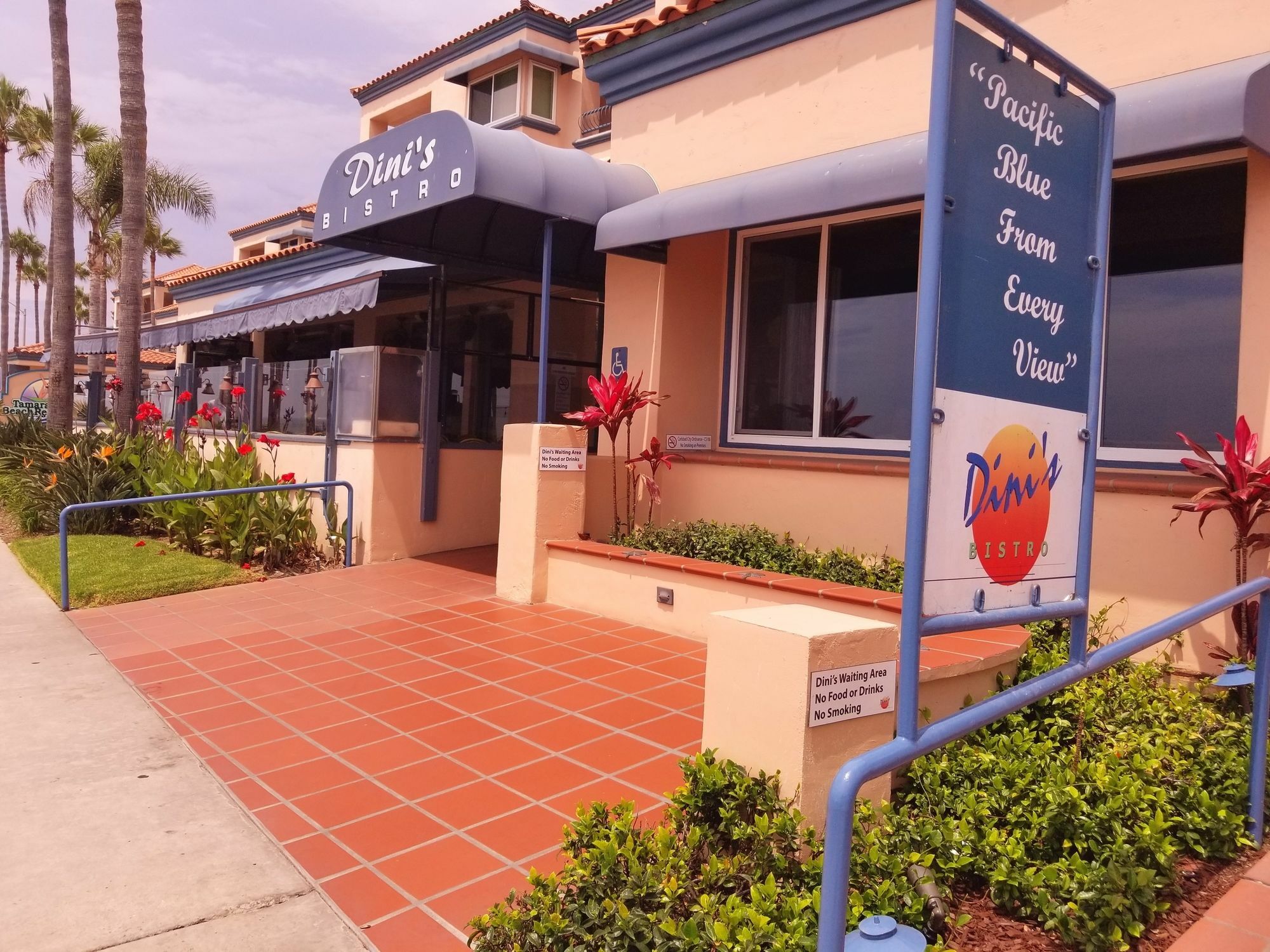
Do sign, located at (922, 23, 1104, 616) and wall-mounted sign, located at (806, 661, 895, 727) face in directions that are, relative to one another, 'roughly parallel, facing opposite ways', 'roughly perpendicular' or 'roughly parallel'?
roughly parallel

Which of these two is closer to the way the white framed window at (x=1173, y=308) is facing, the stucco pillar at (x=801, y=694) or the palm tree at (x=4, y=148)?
the stucco pillar

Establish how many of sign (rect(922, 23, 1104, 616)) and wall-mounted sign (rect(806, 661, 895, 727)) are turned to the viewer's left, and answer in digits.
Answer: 0

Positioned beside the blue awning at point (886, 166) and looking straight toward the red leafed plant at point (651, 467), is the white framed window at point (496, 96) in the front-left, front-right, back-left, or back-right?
front-right

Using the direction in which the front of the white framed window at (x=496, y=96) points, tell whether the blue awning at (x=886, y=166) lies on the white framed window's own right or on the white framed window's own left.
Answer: on the white framed window's own left

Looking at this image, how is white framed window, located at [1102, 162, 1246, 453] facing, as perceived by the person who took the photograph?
facing the viewer and to the left of the viewer

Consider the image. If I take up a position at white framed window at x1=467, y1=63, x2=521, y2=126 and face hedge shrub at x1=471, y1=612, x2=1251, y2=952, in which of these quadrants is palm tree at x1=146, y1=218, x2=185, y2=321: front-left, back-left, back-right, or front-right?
back-right

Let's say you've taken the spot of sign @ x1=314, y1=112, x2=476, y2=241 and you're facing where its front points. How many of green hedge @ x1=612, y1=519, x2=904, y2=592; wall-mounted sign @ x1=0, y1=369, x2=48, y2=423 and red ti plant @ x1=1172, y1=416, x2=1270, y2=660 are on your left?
2

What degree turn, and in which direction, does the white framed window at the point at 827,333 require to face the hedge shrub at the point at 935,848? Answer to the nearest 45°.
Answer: approximately 45° to its left

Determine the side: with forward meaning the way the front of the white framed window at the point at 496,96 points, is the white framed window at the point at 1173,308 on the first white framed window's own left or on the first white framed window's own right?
on the first white framed window's own left

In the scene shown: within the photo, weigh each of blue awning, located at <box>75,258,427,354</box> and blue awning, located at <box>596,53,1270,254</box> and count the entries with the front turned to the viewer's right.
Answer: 0

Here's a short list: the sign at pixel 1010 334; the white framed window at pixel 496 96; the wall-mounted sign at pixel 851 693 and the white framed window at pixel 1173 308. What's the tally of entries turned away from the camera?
0

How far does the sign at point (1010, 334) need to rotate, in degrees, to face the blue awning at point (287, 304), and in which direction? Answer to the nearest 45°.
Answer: approximately 180°

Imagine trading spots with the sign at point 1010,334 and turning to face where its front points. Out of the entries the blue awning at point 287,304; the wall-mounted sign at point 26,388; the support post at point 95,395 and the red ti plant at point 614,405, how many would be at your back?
4

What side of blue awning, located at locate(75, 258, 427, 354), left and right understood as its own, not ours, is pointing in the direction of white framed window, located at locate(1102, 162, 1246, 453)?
left
